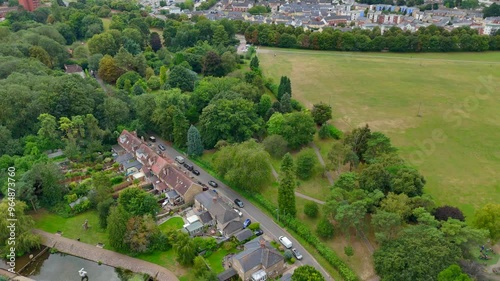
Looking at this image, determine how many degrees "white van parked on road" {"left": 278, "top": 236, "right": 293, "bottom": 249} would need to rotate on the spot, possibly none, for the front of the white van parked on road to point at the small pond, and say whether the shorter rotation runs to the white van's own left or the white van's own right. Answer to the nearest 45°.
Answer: approximately 45° to the white van's own left

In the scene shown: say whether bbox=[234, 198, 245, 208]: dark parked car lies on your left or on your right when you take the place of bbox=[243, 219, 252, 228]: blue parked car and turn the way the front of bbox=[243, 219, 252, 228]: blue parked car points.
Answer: on your right

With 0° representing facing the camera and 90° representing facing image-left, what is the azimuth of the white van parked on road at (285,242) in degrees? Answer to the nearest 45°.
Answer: approximately 135°

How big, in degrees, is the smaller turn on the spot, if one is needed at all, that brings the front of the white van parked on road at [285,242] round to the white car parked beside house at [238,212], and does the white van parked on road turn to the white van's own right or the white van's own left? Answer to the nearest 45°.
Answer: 0° — it already faces it

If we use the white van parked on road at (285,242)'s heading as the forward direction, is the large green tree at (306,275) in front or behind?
behind
